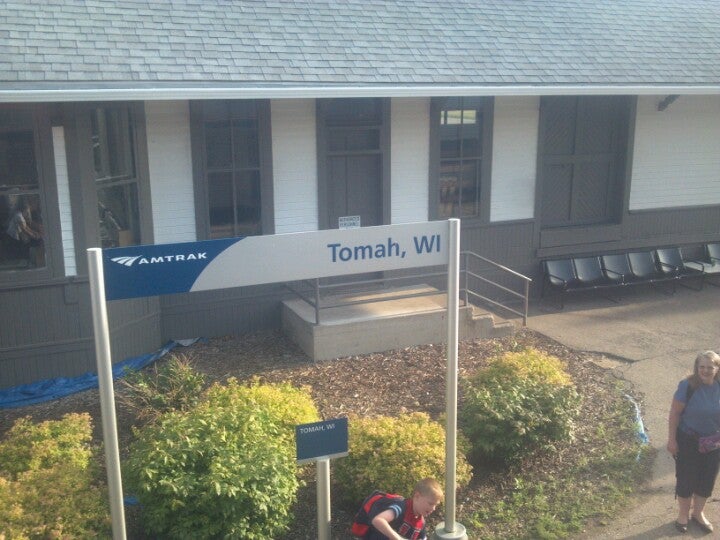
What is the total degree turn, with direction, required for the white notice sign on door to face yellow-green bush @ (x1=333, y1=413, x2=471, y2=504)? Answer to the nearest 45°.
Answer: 0° — it already faces it

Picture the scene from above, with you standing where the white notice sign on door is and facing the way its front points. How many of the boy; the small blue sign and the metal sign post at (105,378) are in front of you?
3

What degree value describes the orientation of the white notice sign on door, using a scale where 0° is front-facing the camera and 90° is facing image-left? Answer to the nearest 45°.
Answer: approximately 0°

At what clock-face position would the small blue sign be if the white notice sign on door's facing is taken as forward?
The small blue sign is roughly at 12 o'clock from the white notice sign on door.

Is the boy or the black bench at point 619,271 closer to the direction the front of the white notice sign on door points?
the boy

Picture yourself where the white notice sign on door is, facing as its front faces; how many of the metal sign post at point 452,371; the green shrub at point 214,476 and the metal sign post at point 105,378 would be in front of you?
3

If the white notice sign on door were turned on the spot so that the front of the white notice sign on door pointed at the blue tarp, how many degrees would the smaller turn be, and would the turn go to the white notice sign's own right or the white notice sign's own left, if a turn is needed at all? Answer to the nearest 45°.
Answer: approximately 45° to the white notice sign's own right

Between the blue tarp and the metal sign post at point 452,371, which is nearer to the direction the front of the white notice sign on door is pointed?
the metal sign post

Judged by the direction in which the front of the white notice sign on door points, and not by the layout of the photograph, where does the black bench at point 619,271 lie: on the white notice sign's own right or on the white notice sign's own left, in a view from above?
on the white notice sign's own left

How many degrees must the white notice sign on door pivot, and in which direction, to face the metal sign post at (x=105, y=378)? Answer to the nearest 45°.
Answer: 0° — it already faces it
